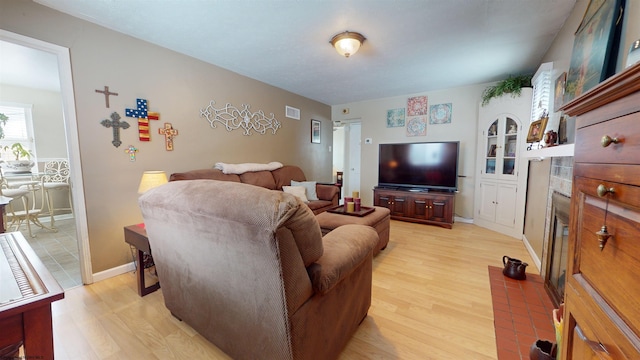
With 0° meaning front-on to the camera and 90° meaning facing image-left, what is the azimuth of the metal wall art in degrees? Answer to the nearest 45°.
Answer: approximately 315°

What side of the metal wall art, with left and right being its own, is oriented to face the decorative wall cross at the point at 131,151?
right

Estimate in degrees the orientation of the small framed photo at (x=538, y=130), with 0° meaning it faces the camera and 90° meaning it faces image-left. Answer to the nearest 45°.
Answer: approximately 45°

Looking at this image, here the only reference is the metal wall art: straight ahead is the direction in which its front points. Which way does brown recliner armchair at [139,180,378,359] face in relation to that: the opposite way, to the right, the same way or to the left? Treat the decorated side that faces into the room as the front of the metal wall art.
to the left

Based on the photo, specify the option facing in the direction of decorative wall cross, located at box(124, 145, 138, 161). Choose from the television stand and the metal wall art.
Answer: the television stand
